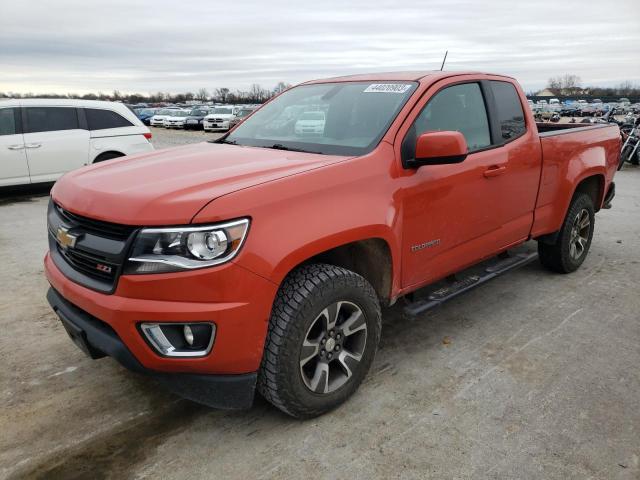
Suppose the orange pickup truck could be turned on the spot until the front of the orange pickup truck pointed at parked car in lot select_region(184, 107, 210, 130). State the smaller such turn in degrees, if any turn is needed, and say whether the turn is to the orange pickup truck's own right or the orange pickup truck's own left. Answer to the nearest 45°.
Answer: approximately 135° to the orange pickup truck's own right

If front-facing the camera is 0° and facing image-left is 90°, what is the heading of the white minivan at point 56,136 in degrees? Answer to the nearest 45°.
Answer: approximately 90°

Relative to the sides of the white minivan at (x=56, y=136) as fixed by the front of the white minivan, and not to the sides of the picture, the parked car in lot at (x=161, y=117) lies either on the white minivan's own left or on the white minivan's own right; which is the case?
on the white minivan's own right

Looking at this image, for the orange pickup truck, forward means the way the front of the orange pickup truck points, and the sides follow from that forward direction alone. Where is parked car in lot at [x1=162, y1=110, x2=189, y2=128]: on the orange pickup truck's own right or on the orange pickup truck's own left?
on the orange pickup truck's own right

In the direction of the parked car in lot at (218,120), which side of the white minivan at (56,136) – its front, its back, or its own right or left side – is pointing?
right

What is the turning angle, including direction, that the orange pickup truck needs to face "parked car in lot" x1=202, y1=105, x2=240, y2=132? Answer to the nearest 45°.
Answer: approximately 135° to its right

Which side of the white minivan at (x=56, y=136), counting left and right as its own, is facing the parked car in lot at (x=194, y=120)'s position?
right

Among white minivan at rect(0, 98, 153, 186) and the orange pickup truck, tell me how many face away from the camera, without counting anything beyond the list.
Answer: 0

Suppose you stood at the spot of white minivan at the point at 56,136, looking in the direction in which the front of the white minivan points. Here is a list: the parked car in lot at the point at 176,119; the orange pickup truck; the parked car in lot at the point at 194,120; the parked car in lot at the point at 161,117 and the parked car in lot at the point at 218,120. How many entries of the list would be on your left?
1

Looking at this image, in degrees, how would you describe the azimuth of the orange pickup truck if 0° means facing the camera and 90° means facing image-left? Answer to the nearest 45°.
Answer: approximately 45°

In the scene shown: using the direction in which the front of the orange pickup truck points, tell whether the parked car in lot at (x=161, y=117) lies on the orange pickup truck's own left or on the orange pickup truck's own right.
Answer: on the orange pickup truck's own right
